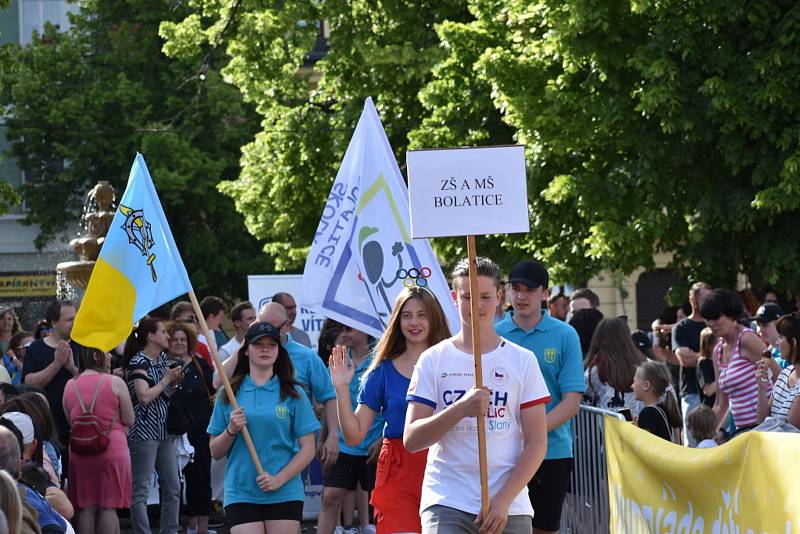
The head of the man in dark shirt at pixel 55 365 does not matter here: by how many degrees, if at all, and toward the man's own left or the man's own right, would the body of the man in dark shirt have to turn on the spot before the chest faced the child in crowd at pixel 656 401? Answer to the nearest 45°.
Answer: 0° — they already face them

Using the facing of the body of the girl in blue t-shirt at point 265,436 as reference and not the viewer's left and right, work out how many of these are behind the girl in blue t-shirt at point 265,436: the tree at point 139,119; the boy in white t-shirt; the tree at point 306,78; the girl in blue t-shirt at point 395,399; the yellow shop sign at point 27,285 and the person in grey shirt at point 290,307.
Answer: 4

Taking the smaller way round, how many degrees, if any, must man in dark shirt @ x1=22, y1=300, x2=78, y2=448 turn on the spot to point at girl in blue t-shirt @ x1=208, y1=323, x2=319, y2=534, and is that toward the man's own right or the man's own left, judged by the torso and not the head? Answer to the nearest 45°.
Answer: approximately 45° to the man's own right

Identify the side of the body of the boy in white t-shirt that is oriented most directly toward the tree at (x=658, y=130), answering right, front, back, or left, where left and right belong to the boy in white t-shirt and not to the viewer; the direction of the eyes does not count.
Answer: back

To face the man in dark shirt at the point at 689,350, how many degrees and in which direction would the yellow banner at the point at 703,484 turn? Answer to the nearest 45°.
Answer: approximately 180°

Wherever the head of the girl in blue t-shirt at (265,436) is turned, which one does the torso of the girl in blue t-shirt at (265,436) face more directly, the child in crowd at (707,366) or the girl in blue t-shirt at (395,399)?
the girl in blue t-shirt

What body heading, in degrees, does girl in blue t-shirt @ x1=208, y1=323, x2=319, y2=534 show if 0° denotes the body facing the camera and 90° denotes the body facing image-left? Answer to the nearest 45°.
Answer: approximately 0°

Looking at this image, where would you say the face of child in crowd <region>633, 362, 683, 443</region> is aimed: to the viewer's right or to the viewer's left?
to the viewer's left

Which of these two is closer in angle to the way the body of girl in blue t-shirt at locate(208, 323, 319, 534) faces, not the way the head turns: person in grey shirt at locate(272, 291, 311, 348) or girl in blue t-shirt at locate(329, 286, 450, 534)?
the girl in blue t-shirt

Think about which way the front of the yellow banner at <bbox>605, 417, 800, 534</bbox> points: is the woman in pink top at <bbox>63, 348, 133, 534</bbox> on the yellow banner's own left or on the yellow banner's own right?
on the yellow banner's own right
